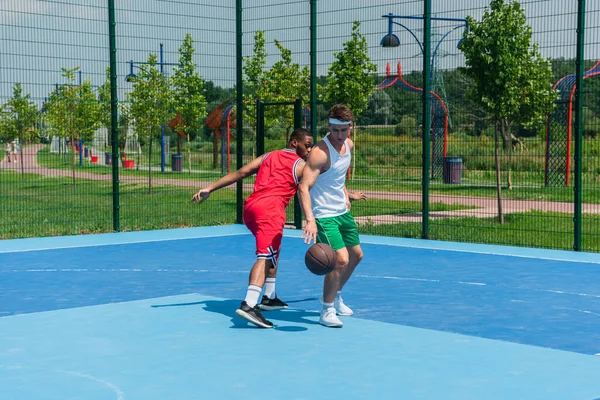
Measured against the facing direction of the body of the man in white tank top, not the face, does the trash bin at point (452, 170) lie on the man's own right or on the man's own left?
on the man's own left

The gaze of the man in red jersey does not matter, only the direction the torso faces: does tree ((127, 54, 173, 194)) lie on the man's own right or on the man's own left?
on the man's own left

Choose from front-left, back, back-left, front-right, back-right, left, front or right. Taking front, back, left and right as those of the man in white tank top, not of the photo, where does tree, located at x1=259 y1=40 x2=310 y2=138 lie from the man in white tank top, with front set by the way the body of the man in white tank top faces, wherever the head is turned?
back-left

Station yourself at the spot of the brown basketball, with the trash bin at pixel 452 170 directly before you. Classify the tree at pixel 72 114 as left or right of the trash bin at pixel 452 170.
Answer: left

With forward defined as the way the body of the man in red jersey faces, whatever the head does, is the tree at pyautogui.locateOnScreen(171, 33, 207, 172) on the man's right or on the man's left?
on the man's left

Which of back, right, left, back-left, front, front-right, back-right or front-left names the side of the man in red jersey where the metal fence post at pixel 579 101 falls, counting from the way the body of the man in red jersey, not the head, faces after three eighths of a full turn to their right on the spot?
back-left

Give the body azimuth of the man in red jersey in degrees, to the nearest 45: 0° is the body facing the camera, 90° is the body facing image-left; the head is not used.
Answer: approximately 225°

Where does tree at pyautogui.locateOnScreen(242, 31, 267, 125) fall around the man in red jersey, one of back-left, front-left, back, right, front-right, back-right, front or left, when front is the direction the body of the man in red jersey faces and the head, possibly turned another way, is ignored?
front-left

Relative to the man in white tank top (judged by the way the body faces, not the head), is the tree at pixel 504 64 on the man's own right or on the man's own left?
on the man's own left

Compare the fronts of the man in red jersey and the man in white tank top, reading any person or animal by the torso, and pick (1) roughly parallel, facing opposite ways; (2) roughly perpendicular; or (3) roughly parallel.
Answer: roughly perpendicular

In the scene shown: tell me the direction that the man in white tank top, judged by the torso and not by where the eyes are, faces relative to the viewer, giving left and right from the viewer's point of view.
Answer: facing the viewer and to the right of the viewer

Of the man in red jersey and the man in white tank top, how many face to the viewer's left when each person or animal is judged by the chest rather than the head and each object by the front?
0
